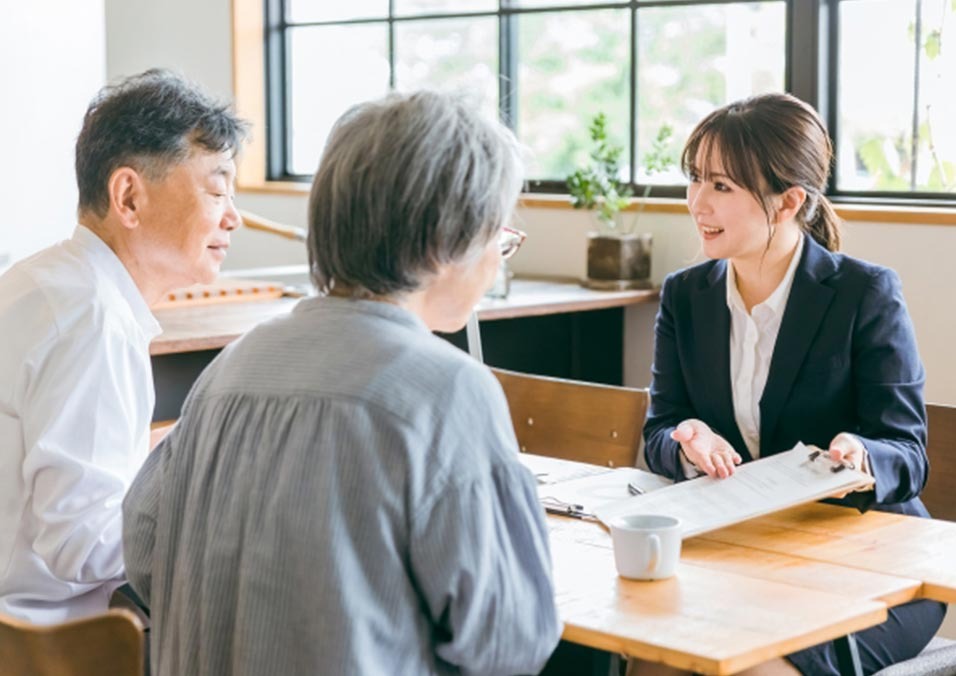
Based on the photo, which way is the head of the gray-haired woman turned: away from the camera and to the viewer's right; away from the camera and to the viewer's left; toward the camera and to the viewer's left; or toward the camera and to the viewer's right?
away from the camera and to the viewer's right

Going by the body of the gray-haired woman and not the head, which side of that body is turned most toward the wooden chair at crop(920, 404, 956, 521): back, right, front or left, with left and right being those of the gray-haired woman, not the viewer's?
front

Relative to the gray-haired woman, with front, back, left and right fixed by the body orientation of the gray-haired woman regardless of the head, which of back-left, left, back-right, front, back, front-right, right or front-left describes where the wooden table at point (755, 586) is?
front

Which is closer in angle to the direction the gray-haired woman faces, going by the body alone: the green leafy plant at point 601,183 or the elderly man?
the green leafy plant

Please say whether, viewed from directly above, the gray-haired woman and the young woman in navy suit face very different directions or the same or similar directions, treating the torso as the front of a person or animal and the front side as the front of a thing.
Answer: very different directions

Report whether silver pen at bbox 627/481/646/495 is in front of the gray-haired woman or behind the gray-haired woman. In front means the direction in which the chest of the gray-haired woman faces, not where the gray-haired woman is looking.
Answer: in front

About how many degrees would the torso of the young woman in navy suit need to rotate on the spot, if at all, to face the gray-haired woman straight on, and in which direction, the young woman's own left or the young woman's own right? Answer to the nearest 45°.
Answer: approximately 45° to the young woman's own left

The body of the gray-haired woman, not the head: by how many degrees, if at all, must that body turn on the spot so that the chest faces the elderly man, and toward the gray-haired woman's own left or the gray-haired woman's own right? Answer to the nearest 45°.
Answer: approximately 90° to the gray-haired woman's own left

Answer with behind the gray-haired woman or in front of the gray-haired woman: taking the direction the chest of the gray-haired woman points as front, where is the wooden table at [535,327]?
in front

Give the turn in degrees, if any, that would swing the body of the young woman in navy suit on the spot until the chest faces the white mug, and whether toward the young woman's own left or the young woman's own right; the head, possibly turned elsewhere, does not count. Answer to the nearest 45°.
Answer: approximately 45° to the young woman's own left

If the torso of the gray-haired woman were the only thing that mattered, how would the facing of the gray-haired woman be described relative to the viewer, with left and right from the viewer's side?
facing away from the viewer and to the right of the viewer

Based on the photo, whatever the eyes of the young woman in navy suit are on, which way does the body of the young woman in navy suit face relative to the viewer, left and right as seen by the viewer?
facing the viewer and to the left of the viewer

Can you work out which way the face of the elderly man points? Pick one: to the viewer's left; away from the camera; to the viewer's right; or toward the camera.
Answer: to the viewer's right

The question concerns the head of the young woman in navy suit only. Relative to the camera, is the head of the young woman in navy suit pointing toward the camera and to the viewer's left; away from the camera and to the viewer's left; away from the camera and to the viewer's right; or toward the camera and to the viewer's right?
toward the camera and to the viewer's left
